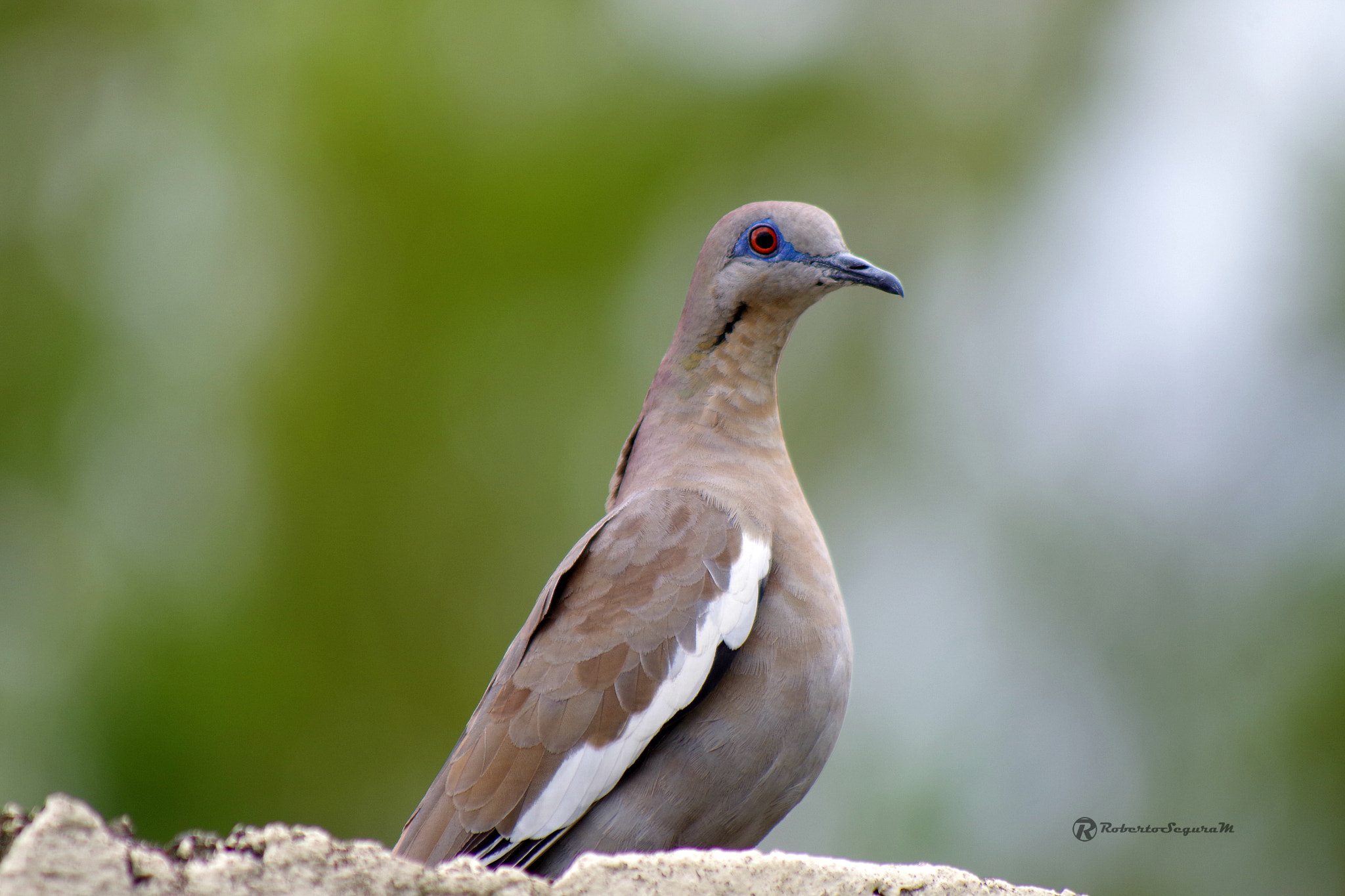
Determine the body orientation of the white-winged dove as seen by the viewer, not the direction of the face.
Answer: to the viewer's right
